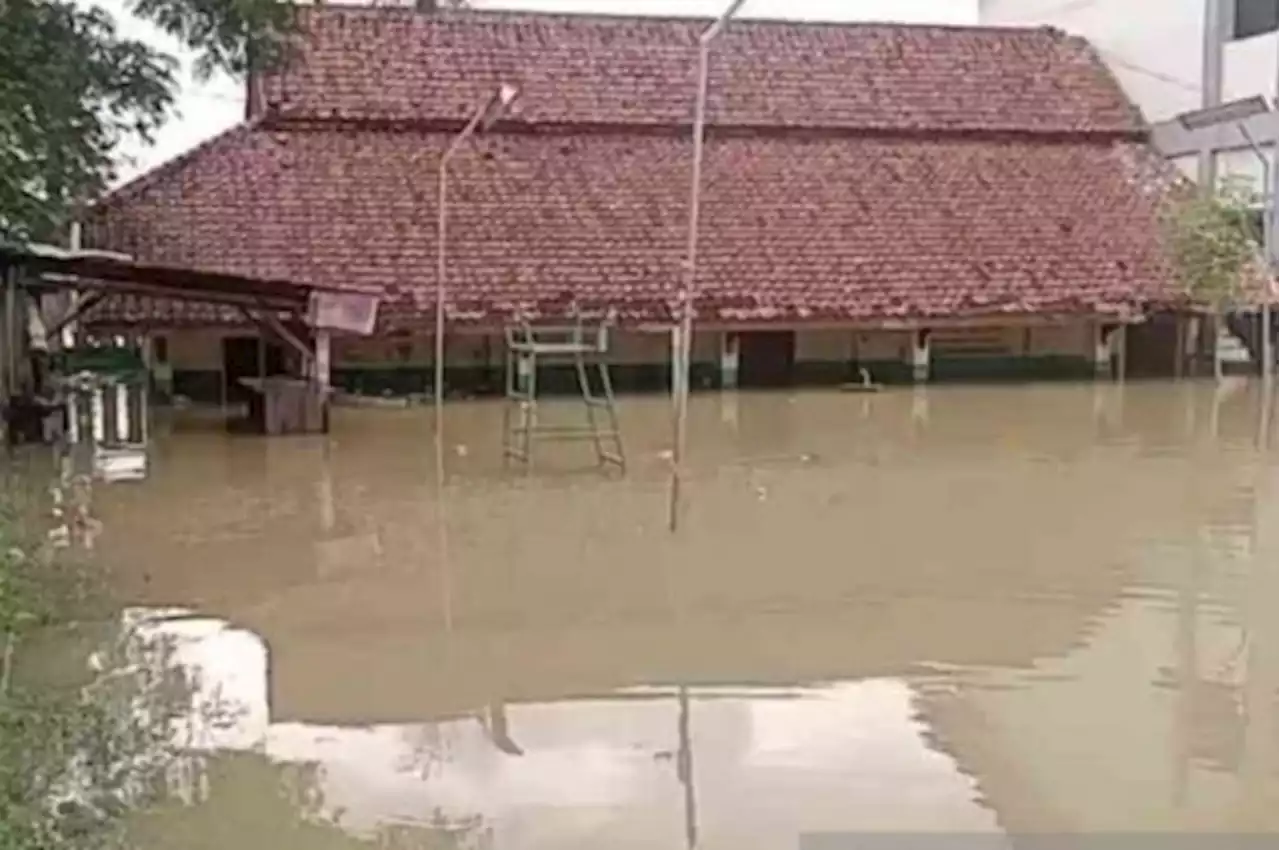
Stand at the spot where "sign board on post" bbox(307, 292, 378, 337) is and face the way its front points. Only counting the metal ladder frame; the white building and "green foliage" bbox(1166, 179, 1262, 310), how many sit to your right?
0

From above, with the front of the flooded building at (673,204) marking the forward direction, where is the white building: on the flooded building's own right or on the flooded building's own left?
on the flooded building's own left

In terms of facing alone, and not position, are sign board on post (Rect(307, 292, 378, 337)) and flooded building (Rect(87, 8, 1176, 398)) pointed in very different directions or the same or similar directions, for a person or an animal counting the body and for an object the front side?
same or similar directions

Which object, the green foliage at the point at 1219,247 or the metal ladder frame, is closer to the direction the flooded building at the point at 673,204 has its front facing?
the metal ladder frame

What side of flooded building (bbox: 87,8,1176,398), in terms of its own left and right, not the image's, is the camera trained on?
front

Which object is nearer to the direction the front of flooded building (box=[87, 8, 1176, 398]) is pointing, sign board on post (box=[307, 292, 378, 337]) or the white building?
the sign board on post

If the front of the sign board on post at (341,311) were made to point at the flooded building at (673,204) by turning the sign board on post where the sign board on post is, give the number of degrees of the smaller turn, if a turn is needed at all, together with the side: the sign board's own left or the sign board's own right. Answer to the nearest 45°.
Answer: approximately 135° to the sign board's own left

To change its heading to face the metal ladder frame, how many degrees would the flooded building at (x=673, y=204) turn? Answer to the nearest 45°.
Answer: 0° — it already faces it

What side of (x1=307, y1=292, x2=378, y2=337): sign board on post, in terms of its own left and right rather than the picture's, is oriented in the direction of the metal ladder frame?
left

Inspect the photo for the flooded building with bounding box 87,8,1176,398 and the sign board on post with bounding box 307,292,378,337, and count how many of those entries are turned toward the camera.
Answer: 2

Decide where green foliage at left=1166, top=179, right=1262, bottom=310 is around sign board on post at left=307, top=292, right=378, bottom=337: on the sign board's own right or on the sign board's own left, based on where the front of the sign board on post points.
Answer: on the sign board's own left

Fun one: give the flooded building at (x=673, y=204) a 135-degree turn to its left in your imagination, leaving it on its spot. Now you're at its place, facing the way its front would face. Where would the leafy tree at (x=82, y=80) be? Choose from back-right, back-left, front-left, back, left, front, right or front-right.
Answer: back

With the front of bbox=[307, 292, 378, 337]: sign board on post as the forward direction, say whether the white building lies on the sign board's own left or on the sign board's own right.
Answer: on the sign board's own left

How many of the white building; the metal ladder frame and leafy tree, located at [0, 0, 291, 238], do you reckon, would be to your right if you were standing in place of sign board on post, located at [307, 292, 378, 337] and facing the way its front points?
1

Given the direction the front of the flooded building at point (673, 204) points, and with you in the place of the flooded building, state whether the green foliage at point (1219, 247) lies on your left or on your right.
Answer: on your left

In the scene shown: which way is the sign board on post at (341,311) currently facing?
toward the camera
